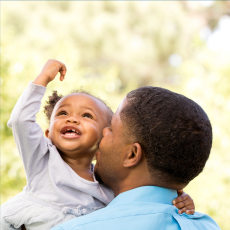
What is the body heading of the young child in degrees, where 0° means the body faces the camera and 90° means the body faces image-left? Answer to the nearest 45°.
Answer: approximately 315°

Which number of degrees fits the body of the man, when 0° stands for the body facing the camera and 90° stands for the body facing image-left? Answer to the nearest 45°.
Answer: approximately 135°

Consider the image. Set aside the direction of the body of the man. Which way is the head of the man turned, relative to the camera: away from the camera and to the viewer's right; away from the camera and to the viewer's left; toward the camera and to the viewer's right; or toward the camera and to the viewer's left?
away from the camera and to the viewer's left
